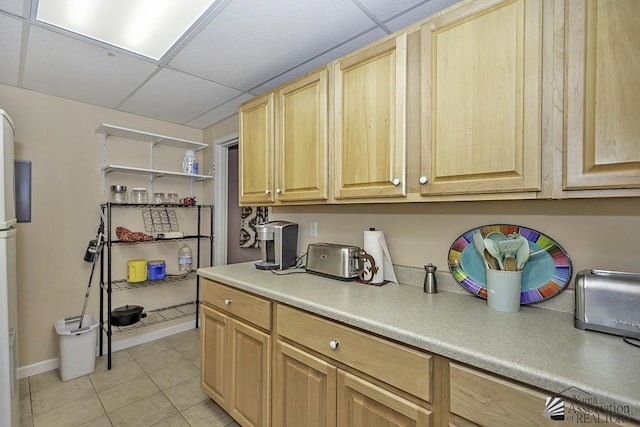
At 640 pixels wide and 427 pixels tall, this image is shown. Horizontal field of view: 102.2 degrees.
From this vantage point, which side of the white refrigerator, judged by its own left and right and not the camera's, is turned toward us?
right

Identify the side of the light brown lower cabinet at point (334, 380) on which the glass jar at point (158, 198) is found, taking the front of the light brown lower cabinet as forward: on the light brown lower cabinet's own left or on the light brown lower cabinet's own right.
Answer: on the light brown lower cabinet's own right

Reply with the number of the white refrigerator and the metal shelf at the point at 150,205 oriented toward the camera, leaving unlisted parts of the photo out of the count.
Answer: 1

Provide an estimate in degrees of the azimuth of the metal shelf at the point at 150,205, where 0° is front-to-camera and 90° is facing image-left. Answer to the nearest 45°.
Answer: approximately 0°

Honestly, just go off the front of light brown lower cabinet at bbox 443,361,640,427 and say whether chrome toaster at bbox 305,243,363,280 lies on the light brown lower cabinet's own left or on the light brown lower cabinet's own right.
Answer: on the light brown lower cabinet's own right

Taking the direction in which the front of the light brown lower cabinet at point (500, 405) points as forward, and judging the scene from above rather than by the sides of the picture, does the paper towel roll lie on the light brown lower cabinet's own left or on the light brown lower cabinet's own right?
on the light brown lower cabinet's own right

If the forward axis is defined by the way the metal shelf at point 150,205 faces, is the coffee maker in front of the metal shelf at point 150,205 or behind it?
in front

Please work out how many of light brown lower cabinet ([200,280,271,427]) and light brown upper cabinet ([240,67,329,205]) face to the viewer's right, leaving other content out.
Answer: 0

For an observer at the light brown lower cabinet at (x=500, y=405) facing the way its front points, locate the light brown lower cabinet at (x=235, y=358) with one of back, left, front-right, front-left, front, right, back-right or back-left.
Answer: front-right
